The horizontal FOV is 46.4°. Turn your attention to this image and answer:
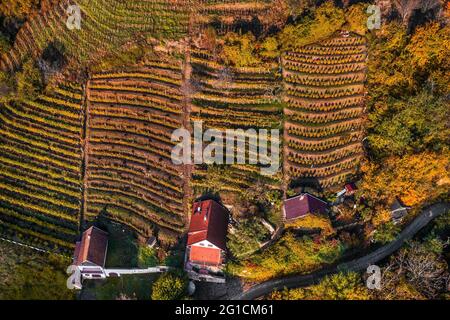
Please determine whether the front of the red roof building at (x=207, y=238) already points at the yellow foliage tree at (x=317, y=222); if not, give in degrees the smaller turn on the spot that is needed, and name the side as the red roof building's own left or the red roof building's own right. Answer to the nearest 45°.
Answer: approximately 90° to the red roof building's own left

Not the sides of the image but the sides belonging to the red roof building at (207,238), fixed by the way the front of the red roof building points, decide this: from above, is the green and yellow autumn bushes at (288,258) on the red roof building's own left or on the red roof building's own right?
on the red roof building's own left

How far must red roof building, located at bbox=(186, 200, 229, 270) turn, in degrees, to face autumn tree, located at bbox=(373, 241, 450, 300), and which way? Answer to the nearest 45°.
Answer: approximately 90° to its left

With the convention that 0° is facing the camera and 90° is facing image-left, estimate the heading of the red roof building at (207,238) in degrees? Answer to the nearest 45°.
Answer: approximately 0°

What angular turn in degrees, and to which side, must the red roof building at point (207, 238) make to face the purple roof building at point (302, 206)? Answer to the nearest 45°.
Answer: approximately 90° to its left

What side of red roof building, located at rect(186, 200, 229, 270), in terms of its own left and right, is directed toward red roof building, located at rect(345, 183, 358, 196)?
left

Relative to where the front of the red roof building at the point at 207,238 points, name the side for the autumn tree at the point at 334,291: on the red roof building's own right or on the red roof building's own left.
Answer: on the red roof building's own left

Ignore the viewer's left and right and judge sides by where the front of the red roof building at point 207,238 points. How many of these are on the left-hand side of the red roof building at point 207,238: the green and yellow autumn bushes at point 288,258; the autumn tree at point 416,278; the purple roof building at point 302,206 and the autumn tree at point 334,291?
4
